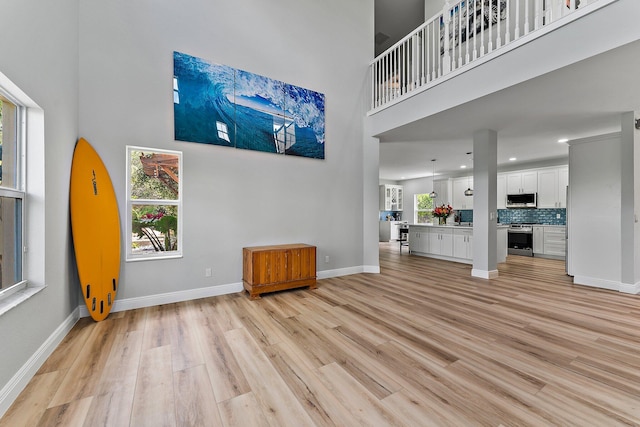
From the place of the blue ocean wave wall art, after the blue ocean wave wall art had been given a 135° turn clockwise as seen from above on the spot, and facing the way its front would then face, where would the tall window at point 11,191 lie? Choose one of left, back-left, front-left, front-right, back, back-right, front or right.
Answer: front-left

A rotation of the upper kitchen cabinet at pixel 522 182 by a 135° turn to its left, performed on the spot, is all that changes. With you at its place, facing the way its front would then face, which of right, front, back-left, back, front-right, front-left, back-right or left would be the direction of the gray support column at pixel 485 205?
back-right

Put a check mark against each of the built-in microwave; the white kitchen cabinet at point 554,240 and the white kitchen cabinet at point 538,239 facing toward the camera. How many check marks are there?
3

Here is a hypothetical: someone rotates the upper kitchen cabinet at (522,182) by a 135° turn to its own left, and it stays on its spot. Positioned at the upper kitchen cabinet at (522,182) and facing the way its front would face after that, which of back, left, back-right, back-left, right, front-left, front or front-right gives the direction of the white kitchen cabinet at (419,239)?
back

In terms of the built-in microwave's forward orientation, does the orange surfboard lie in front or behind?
in front

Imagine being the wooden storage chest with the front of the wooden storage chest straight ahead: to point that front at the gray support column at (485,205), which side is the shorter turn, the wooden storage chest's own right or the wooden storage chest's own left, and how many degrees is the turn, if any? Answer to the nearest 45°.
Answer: approximately 45° to the wooden storage chest's own left

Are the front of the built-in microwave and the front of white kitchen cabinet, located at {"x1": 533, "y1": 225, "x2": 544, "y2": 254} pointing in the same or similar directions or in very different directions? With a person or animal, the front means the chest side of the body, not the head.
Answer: same or similar directions

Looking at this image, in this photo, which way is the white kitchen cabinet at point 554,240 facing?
toward the camera

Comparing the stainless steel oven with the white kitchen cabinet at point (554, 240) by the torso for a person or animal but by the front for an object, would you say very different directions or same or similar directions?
same or similar directions

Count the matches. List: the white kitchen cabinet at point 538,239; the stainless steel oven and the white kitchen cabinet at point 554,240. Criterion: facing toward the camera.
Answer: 3

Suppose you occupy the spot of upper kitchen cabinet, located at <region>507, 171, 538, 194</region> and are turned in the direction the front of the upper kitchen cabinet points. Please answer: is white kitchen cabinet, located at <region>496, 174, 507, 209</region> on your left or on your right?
on your right

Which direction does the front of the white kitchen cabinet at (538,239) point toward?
toward the camera

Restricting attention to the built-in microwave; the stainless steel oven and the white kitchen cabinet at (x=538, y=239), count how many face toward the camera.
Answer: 3

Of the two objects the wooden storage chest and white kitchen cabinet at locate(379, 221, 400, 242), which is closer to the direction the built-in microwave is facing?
the wooden storage chest

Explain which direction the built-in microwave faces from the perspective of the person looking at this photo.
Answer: facing the viewer
